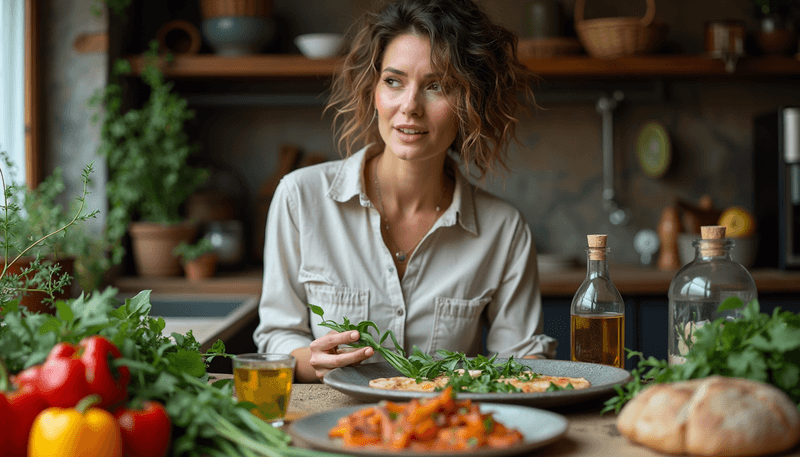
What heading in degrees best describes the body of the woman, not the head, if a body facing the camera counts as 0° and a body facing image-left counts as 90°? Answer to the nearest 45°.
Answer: approximately 0°

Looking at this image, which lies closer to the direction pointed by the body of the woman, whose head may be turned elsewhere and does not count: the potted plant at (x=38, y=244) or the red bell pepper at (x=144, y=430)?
the red bell pepper

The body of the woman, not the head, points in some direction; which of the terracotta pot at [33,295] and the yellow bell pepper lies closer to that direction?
the yellow bell pepper

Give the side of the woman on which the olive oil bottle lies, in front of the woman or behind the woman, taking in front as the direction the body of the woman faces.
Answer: in front

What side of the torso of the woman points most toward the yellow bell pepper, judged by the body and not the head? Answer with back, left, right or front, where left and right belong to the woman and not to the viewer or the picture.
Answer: front

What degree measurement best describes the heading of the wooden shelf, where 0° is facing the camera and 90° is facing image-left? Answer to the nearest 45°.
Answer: approximately 0°

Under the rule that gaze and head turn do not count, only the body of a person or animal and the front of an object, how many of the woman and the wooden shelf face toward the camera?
2

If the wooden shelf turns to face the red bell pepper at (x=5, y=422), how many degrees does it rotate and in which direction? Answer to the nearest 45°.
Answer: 0° — it already faces it
